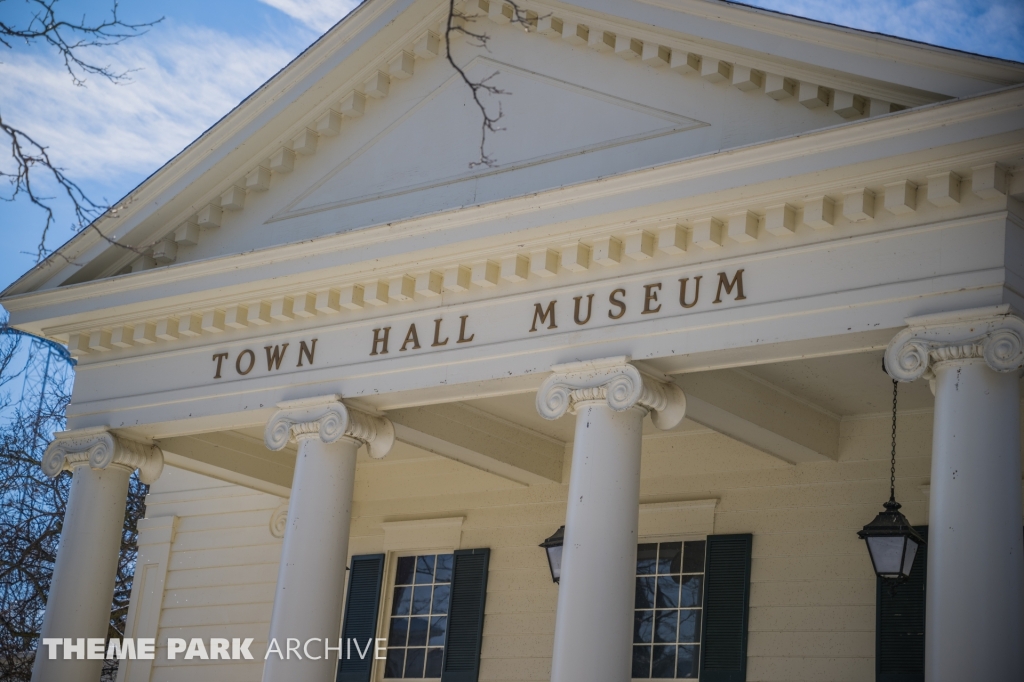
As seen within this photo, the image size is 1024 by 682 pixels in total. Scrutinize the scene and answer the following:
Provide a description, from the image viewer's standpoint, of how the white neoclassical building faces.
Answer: facing the viewer and to the left of the viewer
